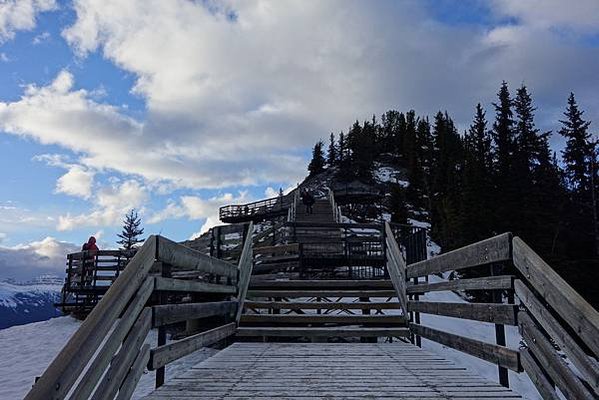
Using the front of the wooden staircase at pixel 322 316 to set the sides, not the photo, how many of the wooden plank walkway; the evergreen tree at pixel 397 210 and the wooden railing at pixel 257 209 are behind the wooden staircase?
2

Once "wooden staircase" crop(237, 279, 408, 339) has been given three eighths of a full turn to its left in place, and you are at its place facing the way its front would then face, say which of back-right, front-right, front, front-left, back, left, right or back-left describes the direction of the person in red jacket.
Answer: left

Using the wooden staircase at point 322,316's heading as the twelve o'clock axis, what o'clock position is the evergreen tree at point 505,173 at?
The evergreen tree is roughly at 7 o'clock from the wooden staircase.

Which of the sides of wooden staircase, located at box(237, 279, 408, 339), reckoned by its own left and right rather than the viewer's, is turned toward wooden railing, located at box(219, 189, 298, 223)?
back

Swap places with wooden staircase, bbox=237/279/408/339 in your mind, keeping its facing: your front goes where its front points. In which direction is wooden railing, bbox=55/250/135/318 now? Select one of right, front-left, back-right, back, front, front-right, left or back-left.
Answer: back-right

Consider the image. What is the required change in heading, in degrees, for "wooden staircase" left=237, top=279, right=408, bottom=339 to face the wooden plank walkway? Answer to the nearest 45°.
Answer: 0° — it already faces it

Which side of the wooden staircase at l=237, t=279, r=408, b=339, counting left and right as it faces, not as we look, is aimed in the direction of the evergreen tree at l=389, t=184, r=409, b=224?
back

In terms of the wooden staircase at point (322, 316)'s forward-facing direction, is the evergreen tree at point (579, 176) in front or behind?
behind

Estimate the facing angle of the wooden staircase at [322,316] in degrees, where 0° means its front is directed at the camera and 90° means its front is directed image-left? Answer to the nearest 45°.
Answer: approximately 0°
